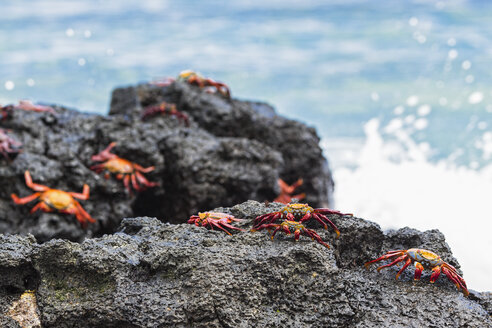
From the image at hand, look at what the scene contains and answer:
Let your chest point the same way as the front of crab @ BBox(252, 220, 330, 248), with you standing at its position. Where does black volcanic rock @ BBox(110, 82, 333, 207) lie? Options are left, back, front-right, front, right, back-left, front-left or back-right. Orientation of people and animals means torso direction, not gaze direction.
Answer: back

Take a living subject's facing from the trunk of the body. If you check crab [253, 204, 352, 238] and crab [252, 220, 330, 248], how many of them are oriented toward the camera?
2

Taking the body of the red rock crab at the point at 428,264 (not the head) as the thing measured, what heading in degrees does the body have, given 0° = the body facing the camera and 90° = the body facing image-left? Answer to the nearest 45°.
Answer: approximately 0°

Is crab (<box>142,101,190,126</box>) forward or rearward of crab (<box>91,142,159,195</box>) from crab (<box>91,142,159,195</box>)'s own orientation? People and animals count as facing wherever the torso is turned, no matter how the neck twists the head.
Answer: rearward

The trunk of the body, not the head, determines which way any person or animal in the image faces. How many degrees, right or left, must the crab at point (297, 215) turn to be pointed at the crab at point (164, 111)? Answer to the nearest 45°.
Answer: approximately 180°

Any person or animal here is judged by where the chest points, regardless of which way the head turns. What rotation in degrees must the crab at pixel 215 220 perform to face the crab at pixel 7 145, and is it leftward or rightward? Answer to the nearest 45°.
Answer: approximately 90° to its right

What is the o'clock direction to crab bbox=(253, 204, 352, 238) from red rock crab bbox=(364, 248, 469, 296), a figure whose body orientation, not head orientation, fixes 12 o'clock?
The crab is roughly at 3 o'clock from the red rock crab.
